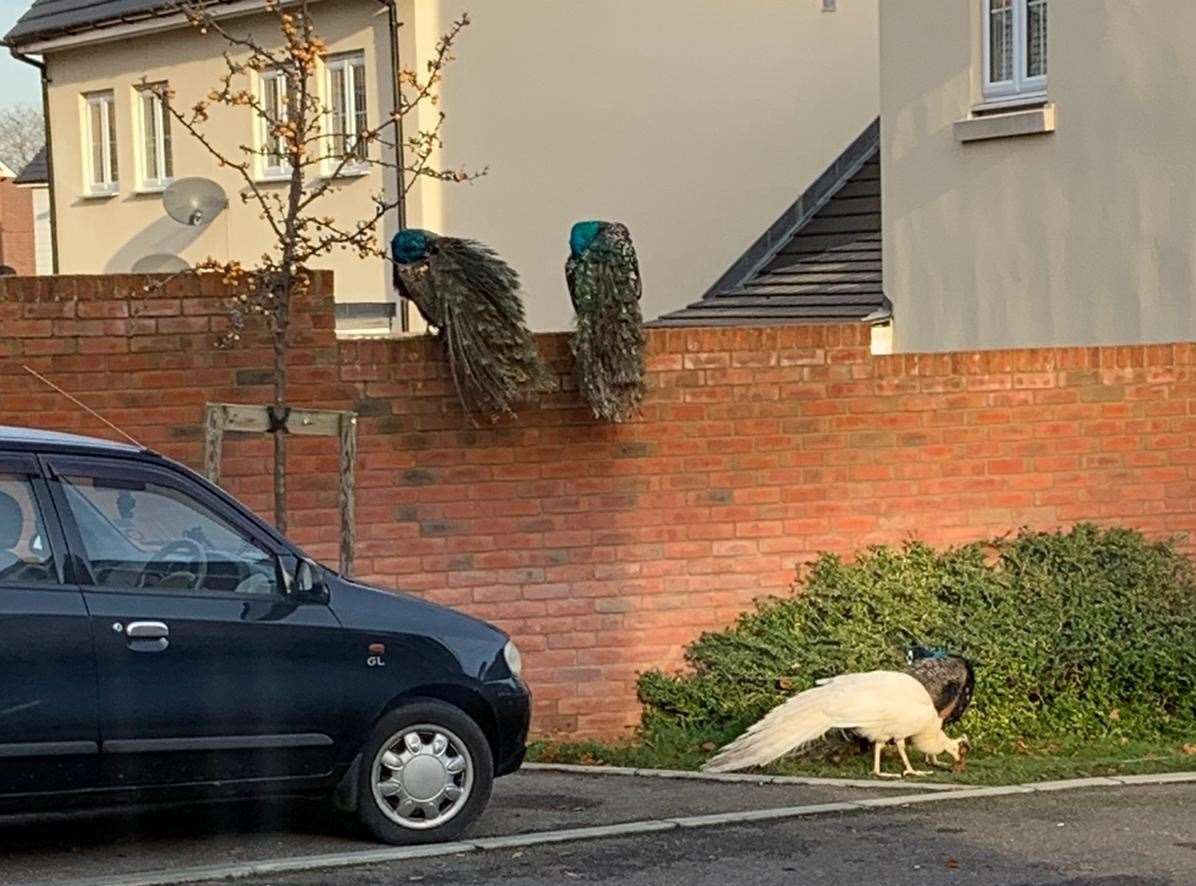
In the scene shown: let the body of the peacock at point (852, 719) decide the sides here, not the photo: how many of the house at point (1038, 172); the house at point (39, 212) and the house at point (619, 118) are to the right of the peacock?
0

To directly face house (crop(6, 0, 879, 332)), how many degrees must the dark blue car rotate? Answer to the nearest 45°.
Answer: approximately 90° to its left

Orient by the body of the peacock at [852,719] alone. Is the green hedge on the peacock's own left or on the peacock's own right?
on the peacock's own left

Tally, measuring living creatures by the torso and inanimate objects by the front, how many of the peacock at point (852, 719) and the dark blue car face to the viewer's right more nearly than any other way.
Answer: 2

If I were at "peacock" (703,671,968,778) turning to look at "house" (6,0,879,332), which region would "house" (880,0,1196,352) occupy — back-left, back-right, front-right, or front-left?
front-right

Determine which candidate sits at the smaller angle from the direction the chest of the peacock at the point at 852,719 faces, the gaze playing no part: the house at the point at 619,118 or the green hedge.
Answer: the green hedge

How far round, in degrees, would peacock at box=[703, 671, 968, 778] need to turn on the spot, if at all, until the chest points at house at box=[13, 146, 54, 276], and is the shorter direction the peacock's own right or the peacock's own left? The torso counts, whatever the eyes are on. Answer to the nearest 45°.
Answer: approximately 135° to the peacock's own left

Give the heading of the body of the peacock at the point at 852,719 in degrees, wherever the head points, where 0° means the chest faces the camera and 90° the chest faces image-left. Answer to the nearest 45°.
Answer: approximately 270°

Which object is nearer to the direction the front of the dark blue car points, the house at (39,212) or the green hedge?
the green hedge

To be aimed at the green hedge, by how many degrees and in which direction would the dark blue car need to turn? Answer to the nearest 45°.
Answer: approximately 45° to its left

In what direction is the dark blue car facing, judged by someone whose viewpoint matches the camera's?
facing to the right of the viewer

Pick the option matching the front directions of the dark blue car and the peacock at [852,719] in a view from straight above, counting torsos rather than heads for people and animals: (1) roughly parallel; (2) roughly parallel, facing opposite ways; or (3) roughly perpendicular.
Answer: roughly parallel

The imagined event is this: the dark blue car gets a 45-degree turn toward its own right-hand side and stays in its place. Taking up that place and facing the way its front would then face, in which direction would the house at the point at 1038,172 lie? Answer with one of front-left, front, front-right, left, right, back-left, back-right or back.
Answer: left

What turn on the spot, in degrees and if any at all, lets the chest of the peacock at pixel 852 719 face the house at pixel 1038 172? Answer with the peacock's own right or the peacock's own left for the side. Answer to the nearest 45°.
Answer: approximately 90° to the peacock's own left
